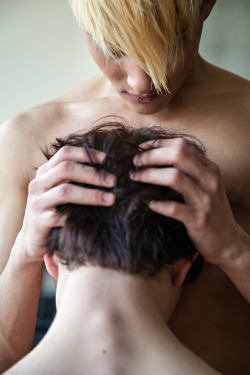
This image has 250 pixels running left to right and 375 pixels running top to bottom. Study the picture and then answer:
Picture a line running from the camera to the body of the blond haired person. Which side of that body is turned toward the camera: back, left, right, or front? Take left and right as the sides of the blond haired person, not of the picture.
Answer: front
